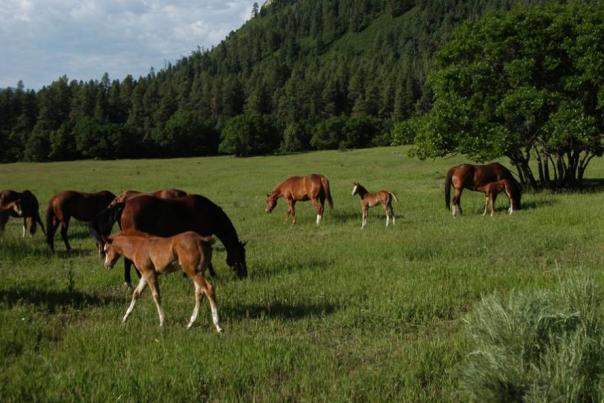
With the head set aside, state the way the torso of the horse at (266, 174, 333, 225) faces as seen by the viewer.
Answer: to the viewer's left

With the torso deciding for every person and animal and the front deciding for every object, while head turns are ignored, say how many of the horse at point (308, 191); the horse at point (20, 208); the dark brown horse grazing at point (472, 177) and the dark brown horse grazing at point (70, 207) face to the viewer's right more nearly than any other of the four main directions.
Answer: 2

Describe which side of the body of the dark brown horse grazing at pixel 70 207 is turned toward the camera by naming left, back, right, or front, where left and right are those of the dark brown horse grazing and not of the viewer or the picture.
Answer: right

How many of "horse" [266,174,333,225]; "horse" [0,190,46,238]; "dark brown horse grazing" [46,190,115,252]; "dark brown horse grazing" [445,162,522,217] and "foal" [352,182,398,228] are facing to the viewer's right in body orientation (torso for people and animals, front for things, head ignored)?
2

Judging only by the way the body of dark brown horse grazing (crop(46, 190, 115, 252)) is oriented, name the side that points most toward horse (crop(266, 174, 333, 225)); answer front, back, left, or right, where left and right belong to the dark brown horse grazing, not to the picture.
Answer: front

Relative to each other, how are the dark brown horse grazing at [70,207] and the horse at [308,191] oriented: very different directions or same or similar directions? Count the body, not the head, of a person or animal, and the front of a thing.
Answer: very different directions

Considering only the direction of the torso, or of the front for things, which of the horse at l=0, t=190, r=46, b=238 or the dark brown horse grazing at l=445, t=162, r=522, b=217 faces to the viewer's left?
the horse

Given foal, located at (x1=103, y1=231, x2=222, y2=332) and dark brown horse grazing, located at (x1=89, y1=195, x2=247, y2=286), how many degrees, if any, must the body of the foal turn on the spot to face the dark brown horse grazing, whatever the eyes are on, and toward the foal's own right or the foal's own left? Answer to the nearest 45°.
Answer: approximately 90° to the foal's own right

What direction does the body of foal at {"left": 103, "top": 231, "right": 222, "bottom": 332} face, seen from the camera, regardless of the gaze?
to the viewer's left

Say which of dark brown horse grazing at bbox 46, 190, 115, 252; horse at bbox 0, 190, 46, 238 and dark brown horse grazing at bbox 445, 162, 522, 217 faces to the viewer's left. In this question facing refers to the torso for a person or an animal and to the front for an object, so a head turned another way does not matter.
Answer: the horse

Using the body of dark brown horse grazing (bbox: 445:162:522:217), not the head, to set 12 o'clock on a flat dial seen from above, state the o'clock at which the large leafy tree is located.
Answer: The large leafy tree is roughly at 10 o'clock from the dark brown horse grazing.

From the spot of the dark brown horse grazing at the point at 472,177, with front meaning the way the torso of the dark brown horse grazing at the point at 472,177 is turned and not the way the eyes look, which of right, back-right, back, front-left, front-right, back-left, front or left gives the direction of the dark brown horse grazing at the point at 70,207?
back-right

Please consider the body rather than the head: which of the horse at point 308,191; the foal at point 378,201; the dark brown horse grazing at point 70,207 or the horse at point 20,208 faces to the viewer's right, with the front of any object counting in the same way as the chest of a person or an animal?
the dark brown horse grazing

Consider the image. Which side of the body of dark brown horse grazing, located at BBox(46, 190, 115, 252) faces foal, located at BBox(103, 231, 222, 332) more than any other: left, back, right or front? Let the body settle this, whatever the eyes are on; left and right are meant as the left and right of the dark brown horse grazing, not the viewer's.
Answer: right

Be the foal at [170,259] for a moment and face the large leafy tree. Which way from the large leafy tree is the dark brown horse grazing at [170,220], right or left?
left

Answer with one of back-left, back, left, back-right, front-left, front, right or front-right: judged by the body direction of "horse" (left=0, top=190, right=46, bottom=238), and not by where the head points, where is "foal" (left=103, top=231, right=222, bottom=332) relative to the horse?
left

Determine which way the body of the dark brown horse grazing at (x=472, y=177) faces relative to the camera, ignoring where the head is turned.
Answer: to the viewer's right

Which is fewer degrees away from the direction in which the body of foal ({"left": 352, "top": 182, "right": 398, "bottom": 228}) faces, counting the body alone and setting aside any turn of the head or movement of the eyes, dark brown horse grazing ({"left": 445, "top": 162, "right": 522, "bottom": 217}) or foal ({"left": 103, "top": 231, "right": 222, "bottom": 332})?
the foal

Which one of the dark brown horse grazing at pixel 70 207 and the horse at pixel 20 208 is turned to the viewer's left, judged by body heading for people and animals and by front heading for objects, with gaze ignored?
the horse
